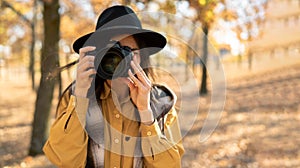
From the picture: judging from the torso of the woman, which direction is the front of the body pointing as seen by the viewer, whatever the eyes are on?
toward the camera

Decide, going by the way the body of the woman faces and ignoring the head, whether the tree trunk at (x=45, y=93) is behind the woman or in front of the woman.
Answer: behind
